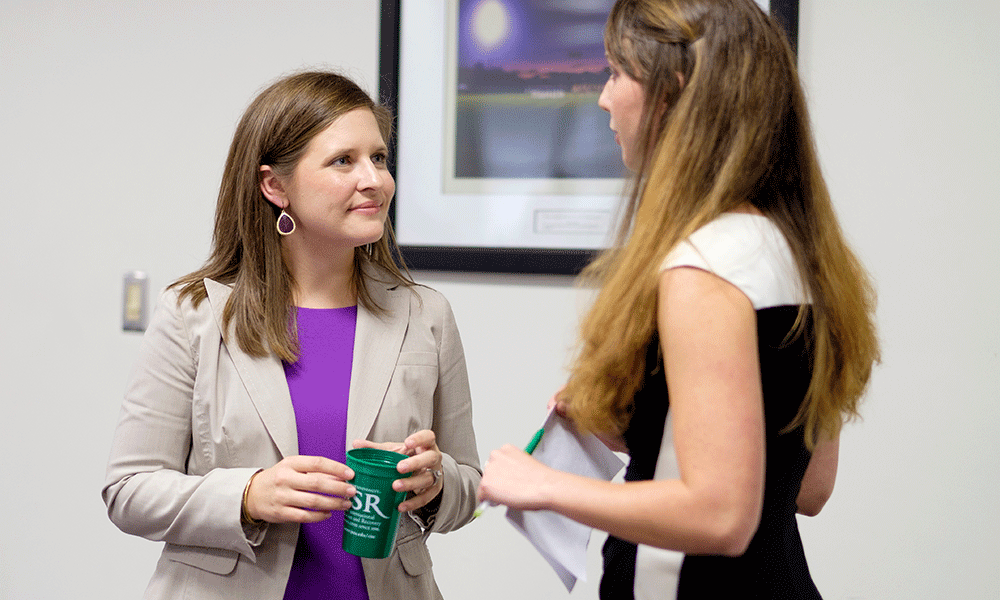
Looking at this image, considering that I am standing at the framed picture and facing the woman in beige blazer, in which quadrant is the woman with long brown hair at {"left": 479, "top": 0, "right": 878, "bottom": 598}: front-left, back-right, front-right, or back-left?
front-left

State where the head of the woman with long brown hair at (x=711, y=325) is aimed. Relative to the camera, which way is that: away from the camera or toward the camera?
away from the camera

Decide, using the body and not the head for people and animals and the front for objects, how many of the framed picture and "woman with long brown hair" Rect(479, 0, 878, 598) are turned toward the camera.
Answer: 1

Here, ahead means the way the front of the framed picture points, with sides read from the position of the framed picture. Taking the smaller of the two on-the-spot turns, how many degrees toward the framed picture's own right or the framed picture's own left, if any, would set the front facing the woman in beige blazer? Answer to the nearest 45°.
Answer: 0° — it already faces them

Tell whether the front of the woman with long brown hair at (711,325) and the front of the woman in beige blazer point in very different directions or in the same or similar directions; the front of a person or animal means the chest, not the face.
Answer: very different directions

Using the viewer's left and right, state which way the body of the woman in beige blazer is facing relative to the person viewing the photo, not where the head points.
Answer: facing the viewer and to the right of the viewer

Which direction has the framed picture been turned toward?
toward the camera

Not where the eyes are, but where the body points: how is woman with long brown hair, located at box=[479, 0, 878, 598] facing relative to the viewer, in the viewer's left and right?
facing away from the viewer and to the left of the viewer

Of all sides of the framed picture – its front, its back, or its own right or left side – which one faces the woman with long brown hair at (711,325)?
front

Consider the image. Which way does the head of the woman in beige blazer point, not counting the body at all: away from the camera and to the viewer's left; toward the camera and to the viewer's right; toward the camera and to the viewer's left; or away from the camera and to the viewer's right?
toward the camera and to the viewer's right

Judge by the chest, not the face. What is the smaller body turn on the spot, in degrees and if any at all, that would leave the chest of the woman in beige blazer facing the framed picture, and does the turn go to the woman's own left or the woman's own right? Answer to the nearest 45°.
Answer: approximately 90° to the woman's own left

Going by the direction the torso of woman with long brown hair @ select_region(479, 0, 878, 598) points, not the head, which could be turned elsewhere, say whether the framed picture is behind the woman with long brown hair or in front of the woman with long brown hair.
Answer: in front
